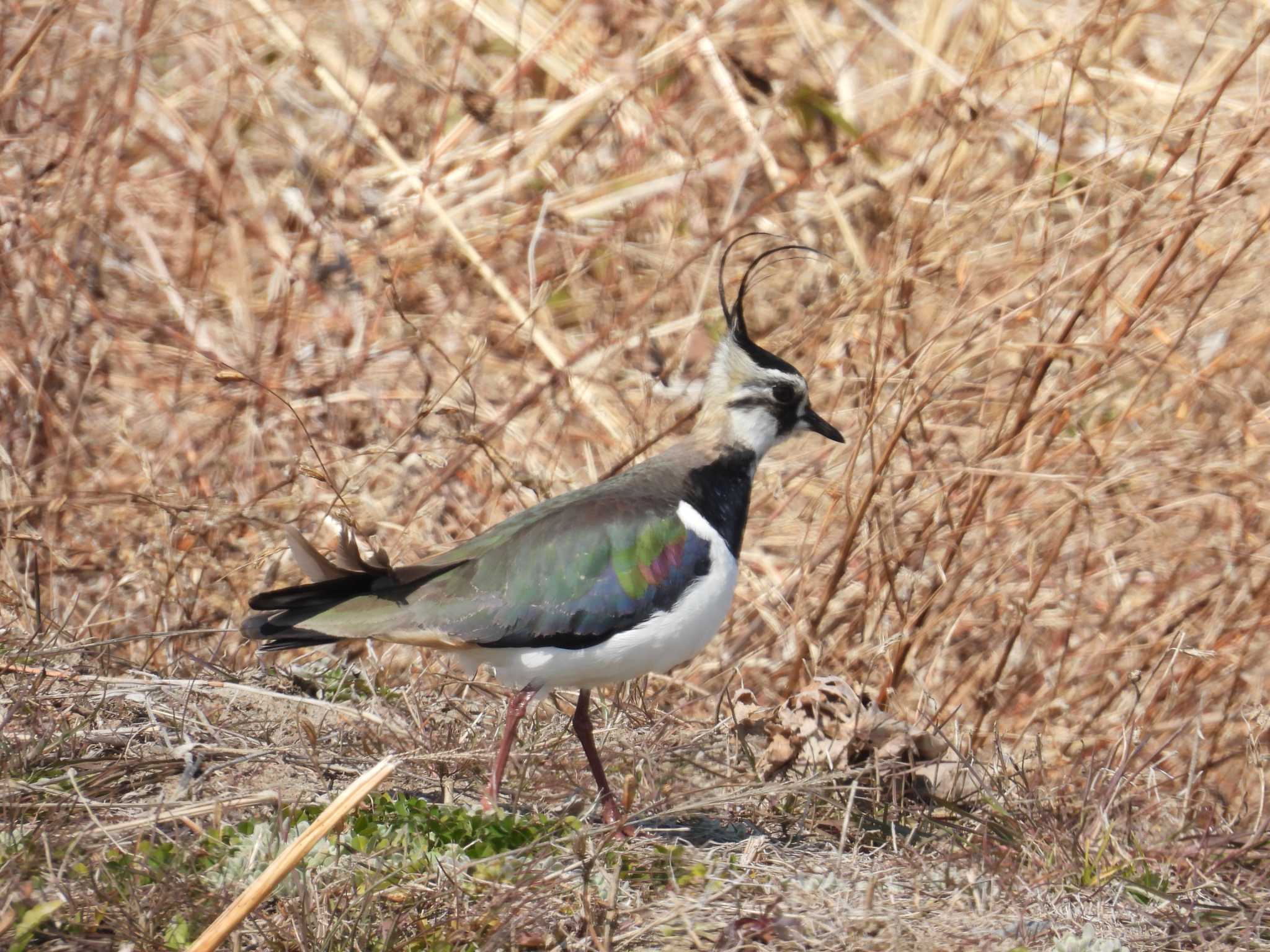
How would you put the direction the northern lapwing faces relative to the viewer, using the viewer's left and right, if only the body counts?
facing to the right of the viewer

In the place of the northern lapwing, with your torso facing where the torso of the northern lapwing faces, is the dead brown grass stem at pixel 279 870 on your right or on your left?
on your right
